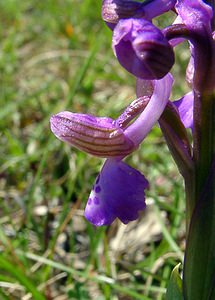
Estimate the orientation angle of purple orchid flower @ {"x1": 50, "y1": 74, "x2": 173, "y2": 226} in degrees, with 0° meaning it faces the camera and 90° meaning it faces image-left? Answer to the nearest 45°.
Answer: approximately 90°
